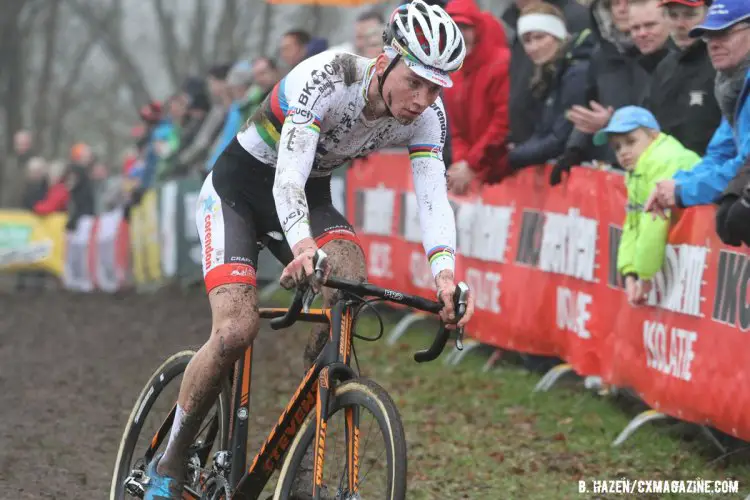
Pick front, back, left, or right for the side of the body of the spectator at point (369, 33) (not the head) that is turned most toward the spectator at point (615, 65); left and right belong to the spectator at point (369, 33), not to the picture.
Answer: left

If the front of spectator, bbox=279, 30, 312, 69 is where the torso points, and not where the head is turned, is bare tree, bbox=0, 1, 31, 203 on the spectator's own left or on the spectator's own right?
on the spectator's own right

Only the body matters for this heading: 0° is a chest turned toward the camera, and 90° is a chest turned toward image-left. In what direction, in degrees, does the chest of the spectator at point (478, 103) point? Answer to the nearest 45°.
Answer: approximately 45°

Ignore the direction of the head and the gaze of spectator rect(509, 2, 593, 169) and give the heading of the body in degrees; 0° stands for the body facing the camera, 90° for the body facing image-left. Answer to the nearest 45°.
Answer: approximately 45°

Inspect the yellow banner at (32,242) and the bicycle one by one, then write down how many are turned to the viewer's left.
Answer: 0

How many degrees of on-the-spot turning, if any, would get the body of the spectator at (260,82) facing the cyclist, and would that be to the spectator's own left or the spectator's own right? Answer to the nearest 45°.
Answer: approximately 45° to the spectator's own left

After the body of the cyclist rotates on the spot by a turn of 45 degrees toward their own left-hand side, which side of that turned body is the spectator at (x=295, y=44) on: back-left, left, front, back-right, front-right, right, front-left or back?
left

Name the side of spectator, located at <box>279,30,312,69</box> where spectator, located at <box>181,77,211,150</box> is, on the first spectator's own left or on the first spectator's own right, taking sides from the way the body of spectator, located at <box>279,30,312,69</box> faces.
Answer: on the first spectator's own right

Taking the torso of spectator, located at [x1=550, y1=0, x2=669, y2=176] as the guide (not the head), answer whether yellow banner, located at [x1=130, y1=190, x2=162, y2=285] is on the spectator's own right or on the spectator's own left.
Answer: on the spectator's own right

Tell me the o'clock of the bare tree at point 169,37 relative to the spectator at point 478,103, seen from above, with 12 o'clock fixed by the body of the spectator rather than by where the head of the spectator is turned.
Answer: The bare tree is roughly at 4 o'clock from the spectator.
